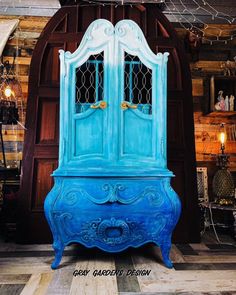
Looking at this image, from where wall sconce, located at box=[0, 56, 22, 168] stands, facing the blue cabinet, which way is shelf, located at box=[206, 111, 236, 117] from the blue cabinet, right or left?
left

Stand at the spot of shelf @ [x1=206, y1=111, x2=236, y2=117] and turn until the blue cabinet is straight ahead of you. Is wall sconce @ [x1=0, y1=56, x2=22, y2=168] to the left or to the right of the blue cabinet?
right

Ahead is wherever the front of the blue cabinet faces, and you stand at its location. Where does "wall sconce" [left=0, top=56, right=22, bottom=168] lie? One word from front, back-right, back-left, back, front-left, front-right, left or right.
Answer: back-right

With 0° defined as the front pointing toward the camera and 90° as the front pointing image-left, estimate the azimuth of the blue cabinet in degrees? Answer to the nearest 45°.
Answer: approximately 0°

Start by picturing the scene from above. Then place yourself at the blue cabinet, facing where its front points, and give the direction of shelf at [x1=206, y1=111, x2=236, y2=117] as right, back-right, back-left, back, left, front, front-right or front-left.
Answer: back-left
